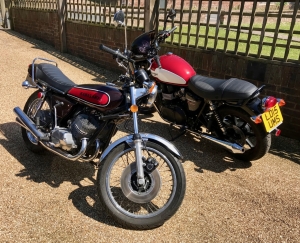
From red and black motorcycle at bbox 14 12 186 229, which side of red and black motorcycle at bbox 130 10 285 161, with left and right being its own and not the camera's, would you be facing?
left

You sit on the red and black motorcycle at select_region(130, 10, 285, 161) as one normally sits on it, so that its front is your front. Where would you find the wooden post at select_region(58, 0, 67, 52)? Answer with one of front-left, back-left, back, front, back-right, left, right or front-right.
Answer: front

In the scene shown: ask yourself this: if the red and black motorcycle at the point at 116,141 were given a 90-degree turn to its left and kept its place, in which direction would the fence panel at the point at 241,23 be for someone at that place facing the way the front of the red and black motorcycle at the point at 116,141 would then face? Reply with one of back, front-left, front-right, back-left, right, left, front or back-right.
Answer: front

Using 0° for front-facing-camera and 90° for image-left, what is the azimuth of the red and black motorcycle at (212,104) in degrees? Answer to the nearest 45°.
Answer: approximately 135°

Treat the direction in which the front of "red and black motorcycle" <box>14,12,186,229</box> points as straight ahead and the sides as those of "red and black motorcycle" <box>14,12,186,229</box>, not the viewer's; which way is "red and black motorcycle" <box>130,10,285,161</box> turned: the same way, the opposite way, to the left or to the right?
the opposite way

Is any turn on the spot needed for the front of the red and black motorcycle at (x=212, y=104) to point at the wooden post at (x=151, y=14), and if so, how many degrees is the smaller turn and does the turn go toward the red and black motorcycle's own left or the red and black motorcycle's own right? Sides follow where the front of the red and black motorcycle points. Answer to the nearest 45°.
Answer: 0° — it already faces it

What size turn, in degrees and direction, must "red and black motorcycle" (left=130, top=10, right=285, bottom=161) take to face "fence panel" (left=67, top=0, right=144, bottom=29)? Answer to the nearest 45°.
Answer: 0° — it already faces it

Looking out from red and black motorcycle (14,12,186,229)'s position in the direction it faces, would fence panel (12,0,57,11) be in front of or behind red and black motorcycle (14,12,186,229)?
behind

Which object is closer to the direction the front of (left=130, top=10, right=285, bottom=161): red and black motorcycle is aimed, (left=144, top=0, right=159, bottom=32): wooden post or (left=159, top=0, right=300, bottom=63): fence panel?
the wooden post

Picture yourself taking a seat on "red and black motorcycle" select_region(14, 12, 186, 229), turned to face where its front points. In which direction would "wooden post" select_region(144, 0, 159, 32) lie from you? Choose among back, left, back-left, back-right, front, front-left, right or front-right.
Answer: back-left

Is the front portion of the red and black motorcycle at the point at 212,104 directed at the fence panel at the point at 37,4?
yes

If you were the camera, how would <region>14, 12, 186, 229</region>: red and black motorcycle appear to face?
facing the viewer and to the right of the viewer

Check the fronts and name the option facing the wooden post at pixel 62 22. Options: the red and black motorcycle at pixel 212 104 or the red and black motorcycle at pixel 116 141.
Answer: the red and black motorcycle at pixel 212 104

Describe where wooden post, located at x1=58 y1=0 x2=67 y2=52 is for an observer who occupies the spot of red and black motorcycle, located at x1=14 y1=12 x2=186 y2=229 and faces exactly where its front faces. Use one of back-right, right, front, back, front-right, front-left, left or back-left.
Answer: back-left

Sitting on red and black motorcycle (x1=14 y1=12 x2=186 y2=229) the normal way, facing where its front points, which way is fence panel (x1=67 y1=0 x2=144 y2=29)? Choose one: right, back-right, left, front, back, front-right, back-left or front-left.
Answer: back-left
